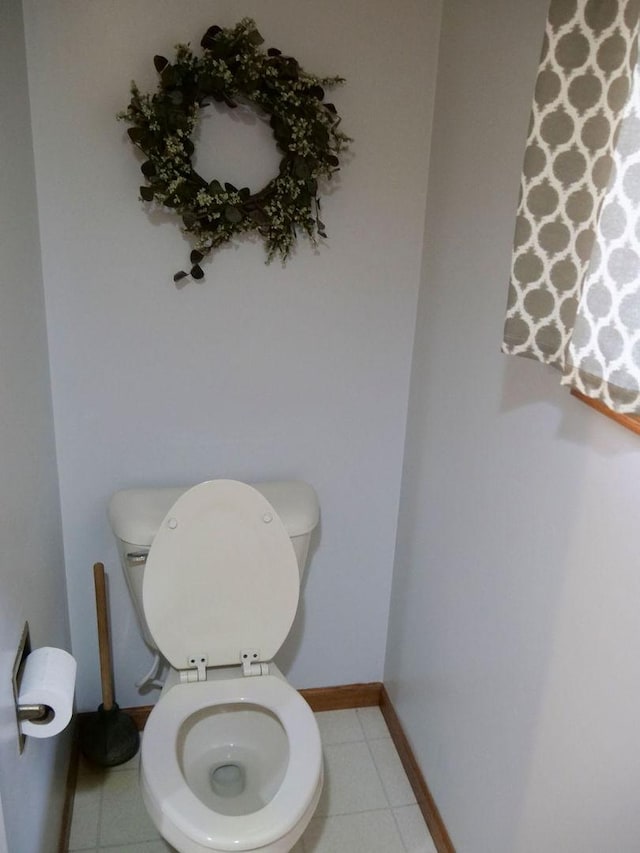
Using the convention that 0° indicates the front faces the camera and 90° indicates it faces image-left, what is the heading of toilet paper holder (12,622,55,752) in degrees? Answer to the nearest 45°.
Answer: approximately 270°

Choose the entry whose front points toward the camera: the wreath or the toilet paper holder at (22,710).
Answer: the wreath

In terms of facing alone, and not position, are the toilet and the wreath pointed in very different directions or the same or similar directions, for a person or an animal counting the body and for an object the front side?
same or similar directions

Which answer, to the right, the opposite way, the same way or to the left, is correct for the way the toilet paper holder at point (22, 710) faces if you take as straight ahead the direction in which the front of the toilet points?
to the left

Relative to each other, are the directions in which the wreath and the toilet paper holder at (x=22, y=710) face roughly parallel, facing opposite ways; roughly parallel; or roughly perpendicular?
roughly perpendicular

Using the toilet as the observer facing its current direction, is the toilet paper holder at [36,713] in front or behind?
in front

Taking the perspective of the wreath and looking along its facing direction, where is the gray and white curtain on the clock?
The gray and white curtain is roughly at 11 o'clock from the wreath.

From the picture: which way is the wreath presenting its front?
toward the camera

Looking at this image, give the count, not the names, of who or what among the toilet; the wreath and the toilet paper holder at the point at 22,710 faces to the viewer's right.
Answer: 1

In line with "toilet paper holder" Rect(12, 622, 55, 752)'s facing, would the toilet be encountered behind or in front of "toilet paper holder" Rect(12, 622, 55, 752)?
in front

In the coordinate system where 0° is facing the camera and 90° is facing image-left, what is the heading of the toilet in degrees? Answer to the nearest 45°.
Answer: approximately 0°

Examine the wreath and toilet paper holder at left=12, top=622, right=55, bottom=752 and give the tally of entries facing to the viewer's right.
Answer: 1

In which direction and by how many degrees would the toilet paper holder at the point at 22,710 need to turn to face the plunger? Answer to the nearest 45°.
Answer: approximately 90° to its left
